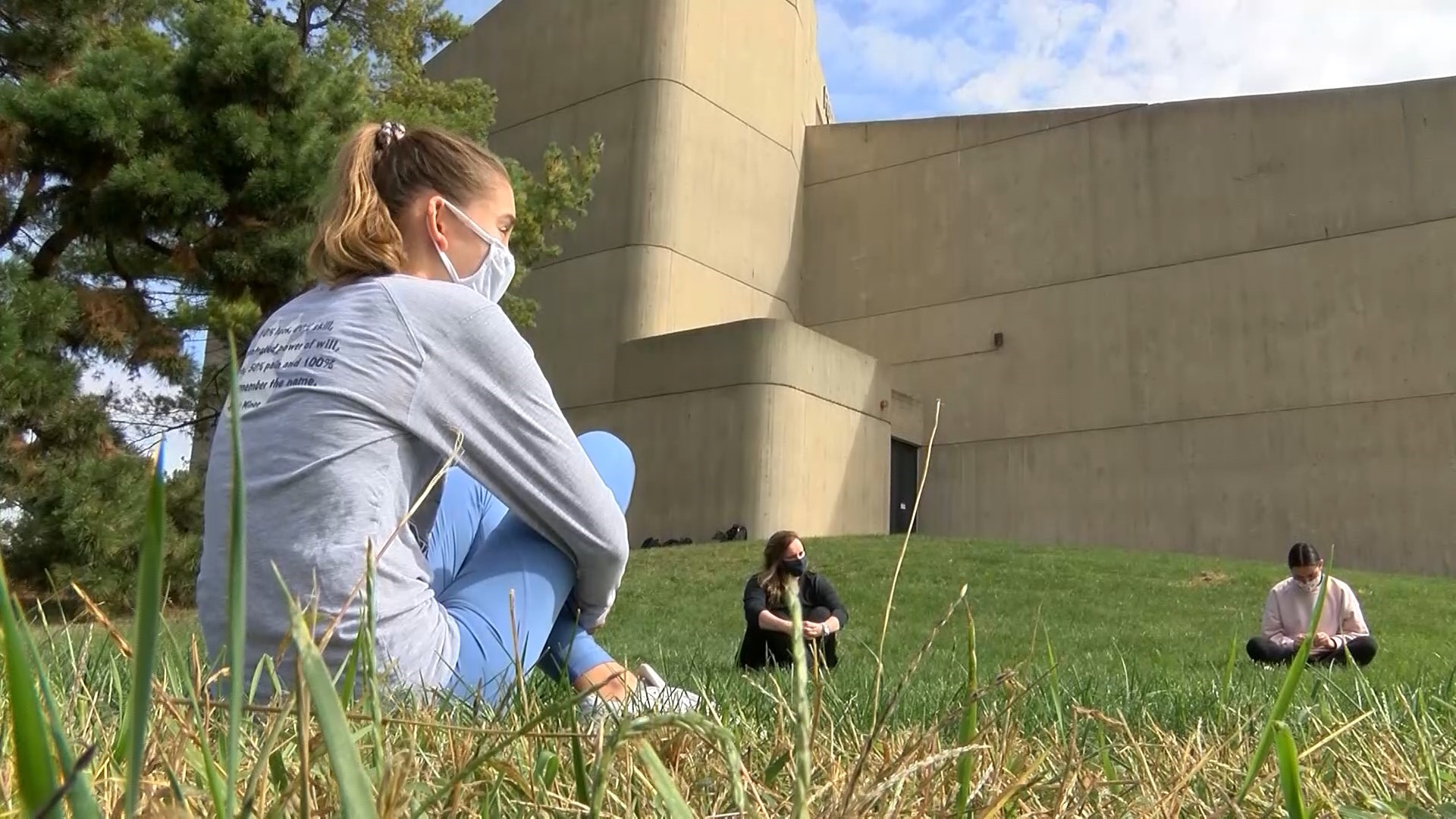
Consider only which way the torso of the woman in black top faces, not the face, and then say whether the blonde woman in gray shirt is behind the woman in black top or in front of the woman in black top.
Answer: in front

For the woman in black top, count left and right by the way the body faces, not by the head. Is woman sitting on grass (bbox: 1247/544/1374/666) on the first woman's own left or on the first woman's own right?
on the first woman's own left

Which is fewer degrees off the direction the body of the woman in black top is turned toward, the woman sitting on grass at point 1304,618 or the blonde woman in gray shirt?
the blonde woman in gray shirt

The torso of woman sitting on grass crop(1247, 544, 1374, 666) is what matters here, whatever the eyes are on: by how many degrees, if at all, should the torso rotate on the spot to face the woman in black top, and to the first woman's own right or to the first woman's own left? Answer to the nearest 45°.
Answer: approximately 45° to the first woman's own right

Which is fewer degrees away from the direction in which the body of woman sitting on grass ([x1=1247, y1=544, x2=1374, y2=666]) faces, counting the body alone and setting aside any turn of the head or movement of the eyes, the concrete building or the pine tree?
the pine tree

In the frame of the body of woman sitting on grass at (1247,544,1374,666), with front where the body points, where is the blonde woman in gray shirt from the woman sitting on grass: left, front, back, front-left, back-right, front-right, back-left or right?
front

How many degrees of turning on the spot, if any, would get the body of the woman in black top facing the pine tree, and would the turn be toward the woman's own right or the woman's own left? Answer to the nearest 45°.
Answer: approximately 135° to the woman's own right

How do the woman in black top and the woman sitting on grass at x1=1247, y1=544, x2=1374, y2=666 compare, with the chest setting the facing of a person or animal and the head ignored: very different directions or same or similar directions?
same or similar directions

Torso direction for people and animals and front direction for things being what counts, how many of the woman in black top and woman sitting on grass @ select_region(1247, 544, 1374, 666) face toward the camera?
2

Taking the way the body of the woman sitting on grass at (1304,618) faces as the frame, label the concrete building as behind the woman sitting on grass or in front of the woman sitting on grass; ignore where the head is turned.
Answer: behind

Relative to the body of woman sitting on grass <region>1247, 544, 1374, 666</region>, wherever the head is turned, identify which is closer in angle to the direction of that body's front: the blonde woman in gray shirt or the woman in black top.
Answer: the blonde woman in gray shirt

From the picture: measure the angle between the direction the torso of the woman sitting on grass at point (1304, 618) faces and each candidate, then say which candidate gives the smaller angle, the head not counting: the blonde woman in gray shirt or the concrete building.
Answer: the blonde woman in gray shirt

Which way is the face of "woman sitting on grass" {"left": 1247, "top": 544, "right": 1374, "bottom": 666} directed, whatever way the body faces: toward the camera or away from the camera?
toward the camera

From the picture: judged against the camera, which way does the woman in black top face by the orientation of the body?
toward the camera
